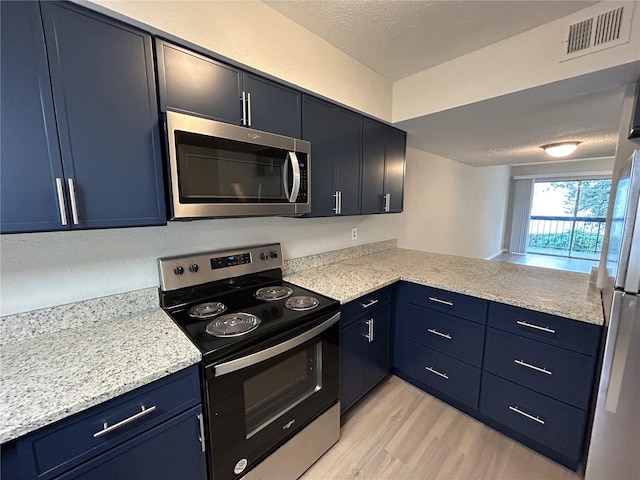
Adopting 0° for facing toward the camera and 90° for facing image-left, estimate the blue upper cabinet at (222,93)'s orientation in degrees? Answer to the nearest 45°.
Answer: approximately 315°

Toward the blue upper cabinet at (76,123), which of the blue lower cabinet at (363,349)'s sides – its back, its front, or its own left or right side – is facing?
right

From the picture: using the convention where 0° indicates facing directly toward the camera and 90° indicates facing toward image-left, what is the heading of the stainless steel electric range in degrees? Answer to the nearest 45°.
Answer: approximately 315°

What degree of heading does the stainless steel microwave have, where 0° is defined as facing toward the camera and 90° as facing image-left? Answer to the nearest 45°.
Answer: approximately 315°

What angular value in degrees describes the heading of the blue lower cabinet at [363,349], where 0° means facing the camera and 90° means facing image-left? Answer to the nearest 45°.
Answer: approximately 315°

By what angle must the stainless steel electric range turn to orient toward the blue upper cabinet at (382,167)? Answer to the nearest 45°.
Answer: approximately 90° to its left
